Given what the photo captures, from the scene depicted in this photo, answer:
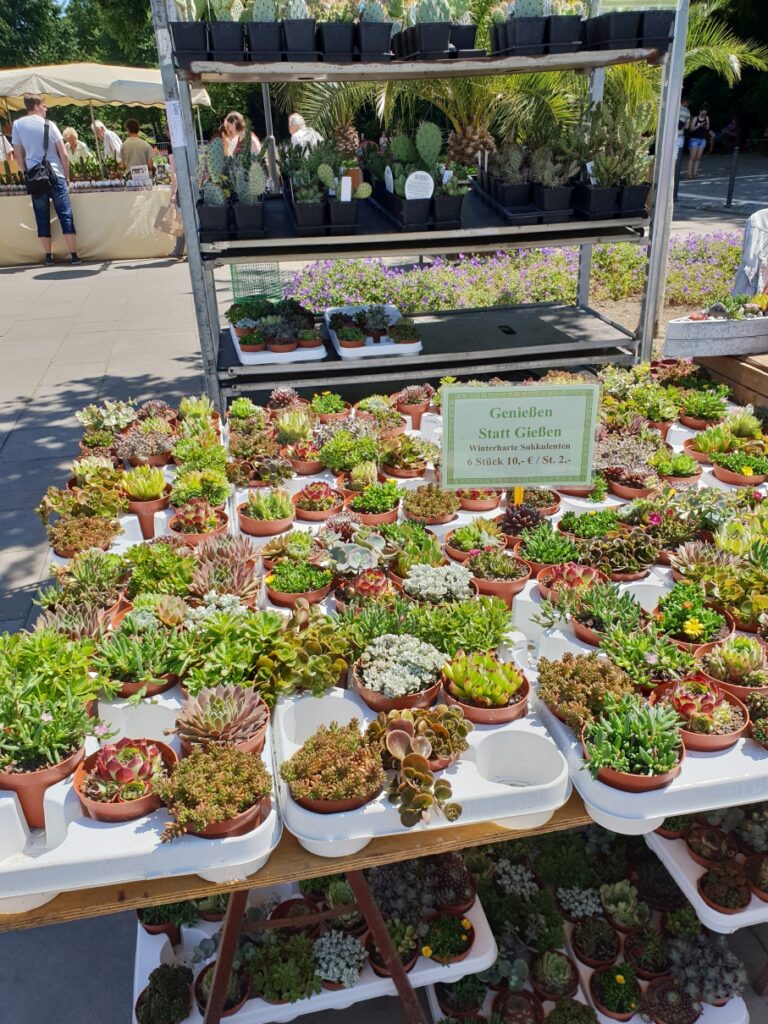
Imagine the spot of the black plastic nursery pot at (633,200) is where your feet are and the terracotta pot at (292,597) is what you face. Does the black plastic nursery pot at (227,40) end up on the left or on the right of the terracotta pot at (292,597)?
right

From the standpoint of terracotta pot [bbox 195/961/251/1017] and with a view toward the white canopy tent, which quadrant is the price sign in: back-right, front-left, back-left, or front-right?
front-right

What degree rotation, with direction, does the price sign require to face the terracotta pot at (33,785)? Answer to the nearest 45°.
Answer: approximately 45° to its right

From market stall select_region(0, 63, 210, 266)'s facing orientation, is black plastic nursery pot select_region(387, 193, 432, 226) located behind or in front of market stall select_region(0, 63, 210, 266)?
in front

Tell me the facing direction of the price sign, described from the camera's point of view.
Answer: facing the viewer

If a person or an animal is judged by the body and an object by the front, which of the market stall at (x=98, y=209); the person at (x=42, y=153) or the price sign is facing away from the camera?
the person

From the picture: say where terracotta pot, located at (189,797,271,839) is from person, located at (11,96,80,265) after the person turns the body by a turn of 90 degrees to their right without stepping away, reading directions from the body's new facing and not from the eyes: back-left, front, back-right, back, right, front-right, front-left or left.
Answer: right

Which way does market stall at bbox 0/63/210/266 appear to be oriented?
toward the camera

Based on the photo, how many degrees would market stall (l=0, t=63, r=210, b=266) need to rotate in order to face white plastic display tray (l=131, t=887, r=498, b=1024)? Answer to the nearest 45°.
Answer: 0° — it already faces it

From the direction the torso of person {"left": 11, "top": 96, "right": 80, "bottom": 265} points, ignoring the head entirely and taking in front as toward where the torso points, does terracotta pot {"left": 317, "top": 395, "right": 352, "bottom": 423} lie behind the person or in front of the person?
behind

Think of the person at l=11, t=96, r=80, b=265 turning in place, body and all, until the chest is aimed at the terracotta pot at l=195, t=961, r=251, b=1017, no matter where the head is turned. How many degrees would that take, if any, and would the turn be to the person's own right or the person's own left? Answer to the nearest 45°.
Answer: approximately 180°

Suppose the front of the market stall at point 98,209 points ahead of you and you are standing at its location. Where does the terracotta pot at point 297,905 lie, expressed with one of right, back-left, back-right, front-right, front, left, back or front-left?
front

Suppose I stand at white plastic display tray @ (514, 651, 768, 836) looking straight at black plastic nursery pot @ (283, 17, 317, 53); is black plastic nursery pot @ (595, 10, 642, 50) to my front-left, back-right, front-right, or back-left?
front-right

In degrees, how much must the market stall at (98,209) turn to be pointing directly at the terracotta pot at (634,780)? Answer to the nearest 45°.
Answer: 0° — it already faces it
